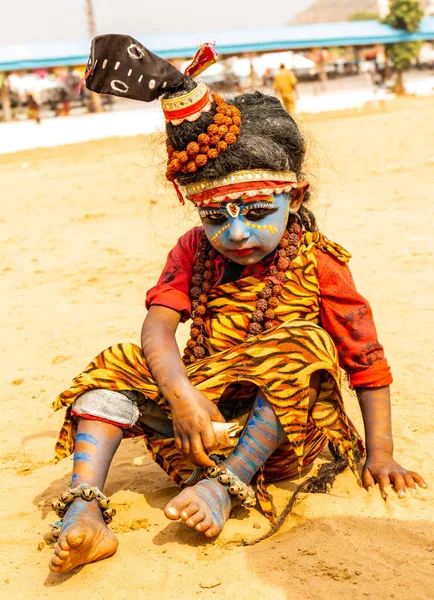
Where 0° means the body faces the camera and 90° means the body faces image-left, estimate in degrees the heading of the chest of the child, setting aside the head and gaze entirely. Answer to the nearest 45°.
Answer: approximately 45°

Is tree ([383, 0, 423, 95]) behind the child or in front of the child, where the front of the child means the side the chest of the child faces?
behind

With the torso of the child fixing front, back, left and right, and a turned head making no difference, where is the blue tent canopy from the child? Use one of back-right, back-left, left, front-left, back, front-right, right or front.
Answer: back-right

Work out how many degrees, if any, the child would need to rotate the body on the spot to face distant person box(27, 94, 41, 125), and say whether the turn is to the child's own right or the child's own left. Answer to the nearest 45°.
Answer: approximately 135° to the child's own right
